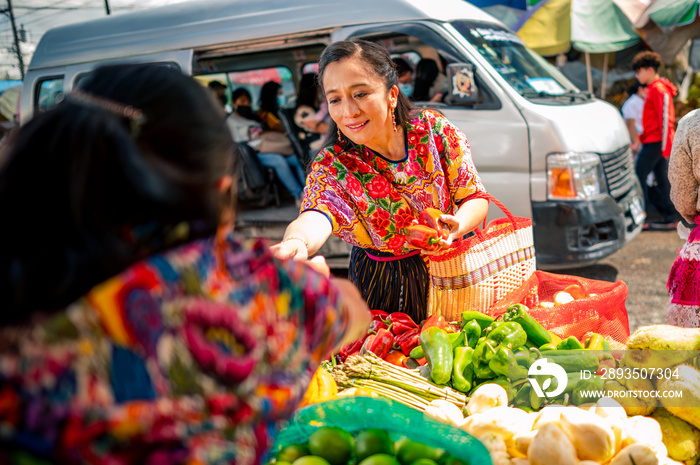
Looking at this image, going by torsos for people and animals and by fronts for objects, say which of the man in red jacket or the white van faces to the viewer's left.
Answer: the man in red jacket

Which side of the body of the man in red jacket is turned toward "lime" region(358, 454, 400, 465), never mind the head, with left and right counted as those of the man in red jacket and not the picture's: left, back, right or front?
left

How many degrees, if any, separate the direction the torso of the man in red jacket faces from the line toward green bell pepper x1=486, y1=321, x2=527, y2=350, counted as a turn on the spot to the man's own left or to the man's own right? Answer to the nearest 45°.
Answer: approximately 90° to the man's own left

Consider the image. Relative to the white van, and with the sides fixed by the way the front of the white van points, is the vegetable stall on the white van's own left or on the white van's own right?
on the white van's own right

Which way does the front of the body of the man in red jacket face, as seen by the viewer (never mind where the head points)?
to the viewer's left

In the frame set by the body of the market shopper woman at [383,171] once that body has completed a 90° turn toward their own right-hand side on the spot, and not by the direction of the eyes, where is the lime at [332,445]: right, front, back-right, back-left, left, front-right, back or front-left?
back-left

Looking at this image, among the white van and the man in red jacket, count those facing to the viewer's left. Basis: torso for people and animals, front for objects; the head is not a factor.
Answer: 1

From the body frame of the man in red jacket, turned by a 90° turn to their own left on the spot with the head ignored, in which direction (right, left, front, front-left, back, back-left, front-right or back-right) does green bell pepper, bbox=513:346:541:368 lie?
front

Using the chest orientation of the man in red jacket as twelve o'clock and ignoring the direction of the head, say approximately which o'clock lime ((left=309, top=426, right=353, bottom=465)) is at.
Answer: The lime is roughly at 9 o'clock from the man in red jacket.

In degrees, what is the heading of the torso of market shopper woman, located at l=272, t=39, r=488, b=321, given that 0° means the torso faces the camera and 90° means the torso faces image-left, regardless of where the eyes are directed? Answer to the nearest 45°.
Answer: approximately 45°

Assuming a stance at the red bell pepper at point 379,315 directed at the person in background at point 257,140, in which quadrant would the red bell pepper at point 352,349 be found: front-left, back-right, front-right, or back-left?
back-left

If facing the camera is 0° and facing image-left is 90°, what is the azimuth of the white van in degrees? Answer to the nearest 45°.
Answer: approximately 315°

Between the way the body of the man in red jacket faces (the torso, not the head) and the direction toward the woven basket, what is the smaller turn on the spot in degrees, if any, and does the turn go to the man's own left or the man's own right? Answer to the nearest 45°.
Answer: approximately 90° to the man's own left
